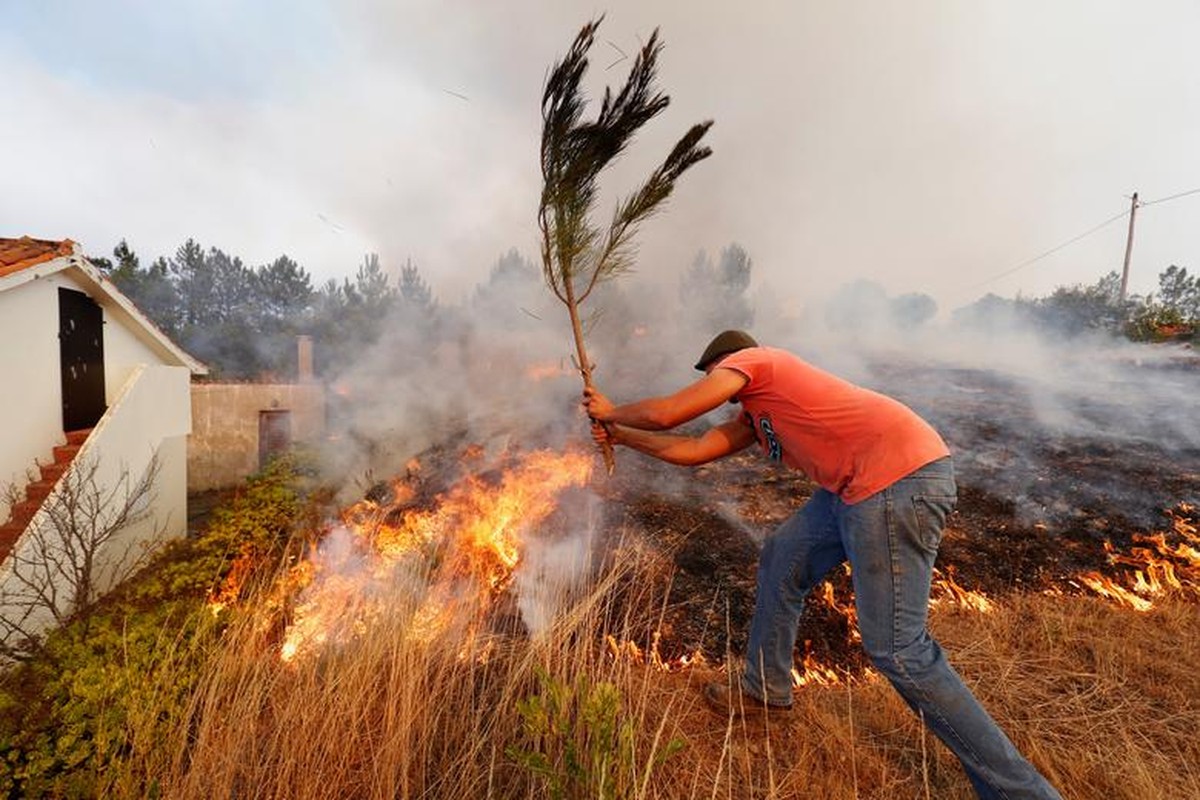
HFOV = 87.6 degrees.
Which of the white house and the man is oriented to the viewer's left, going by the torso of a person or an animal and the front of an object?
the man

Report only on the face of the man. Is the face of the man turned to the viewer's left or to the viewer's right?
to the viewer's left

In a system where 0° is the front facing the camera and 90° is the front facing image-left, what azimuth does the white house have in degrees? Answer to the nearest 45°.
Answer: approximately 315°

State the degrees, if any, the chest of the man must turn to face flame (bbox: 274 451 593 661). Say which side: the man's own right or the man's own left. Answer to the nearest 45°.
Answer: approximately 45° to the man's own right

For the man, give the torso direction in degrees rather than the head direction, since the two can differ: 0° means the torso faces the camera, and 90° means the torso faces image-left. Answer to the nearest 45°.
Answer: approximately 90°

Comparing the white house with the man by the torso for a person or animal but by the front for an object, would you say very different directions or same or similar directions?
very different directions

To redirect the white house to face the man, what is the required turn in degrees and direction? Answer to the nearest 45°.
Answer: approximately 45° to its right

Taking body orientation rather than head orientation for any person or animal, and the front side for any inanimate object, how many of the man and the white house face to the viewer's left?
1
